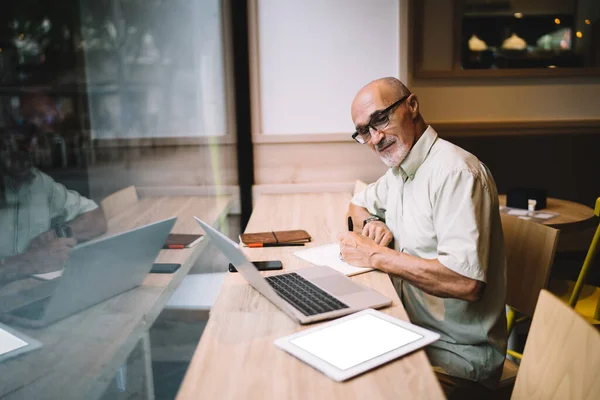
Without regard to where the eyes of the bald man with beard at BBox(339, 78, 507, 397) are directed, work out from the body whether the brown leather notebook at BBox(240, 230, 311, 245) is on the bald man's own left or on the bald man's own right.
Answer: on the bald man's own right

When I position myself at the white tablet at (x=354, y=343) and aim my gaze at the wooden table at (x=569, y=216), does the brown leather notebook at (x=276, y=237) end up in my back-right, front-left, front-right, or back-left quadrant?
front-left

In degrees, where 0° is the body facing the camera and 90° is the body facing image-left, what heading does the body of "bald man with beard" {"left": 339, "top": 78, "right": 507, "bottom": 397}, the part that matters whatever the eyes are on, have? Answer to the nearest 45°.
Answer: approximately 45°

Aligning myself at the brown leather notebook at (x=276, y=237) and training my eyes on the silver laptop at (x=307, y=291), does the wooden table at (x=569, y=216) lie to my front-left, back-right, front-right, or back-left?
back-left

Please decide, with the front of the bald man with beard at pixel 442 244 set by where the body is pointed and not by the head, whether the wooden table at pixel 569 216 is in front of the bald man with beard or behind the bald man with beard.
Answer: behind

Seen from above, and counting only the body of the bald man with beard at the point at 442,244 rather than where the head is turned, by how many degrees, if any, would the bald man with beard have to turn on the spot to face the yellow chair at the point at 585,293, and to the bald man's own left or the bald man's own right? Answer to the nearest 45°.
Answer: approximately 180°

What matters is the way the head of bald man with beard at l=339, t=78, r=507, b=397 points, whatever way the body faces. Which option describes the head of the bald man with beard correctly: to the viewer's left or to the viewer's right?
to the viewer's left
